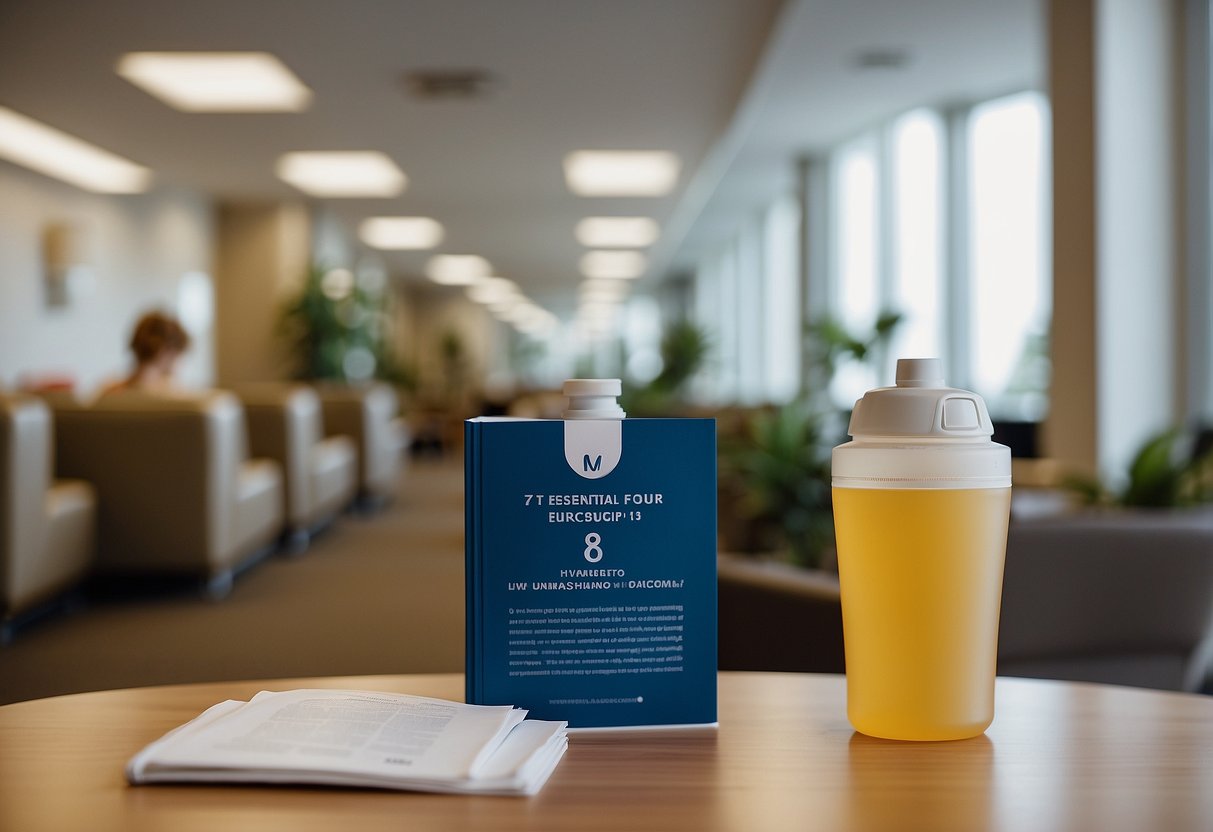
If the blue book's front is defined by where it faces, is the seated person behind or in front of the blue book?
behind

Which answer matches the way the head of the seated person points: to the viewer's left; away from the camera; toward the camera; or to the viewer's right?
away from the camera

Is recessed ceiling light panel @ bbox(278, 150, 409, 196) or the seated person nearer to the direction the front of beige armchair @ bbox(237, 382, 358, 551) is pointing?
the recessed ceiling light panel

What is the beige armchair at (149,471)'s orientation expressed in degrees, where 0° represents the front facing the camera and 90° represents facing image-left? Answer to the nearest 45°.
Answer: approximately 225°

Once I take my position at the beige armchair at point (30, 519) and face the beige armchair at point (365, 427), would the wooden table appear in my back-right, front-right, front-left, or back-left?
back-right

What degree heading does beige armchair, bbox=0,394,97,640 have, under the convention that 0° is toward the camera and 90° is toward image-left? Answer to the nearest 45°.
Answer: approximately 225°

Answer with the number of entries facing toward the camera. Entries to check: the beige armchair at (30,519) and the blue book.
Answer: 1
